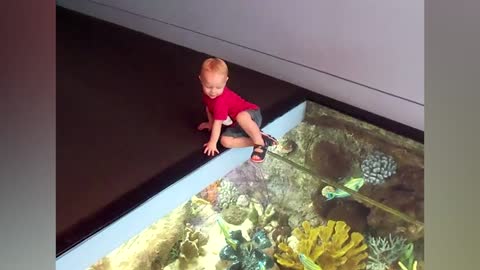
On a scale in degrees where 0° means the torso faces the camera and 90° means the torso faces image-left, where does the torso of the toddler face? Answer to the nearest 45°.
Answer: approximately 45°
